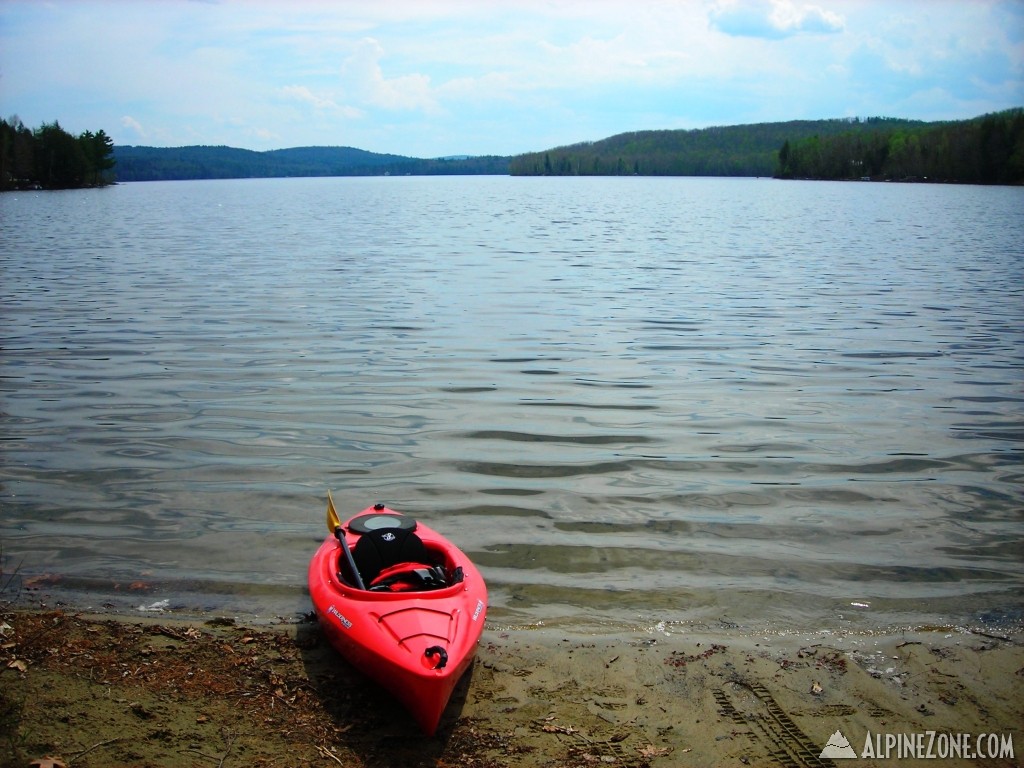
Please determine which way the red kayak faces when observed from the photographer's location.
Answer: facing the viewer

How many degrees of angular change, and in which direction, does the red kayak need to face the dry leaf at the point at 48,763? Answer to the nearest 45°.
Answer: approximately 45° to its right

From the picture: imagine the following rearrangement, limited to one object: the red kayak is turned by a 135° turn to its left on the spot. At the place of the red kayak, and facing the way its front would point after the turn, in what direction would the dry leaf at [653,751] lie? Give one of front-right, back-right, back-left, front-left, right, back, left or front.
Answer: right

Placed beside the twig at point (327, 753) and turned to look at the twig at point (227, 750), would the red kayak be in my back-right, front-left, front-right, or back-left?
back-right

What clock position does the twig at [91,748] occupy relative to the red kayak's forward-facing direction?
The twig is roughly at 2 o'clock from the red kayak.

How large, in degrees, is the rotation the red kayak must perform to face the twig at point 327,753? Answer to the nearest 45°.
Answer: approximately 45° to its right

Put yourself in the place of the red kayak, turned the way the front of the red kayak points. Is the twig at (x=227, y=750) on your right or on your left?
on your right
